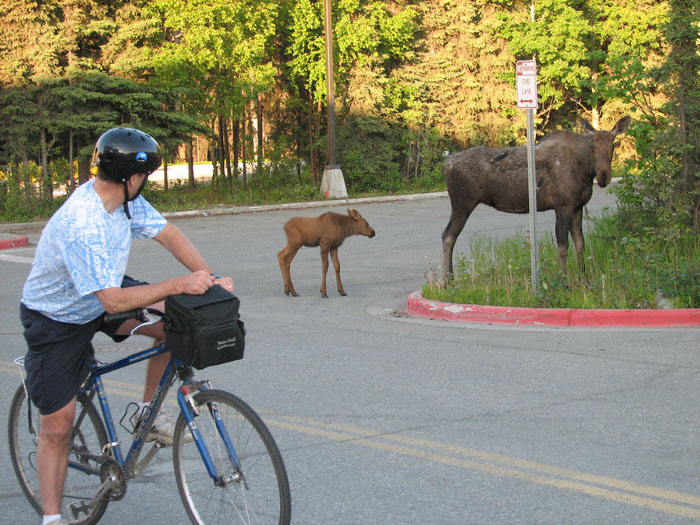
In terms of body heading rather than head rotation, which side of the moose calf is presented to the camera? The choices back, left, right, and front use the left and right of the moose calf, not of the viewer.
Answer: right

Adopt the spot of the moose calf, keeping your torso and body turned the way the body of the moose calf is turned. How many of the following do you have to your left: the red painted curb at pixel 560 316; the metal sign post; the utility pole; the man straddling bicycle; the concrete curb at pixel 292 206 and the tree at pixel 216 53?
3

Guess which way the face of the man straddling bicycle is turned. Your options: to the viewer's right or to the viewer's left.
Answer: to the viewer's right

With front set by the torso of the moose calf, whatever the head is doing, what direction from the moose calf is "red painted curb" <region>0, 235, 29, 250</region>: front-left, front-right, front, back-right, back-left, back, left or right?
back-left

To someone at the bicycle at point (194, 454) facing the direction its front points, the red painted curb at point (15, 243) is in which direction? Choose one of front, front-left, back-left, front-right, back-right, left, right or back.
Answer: back-left

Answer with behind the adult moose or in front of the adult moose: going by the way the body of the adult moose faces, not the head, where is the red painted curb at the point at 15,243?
behind

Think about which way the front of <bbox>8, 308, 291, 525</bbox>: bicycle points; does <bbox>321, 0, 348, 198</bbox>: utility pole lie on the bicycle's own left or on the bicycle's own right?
on the bicycle's own left

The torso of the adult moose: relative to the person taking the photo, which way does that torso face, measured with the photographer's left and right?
facing to the right of the viewer

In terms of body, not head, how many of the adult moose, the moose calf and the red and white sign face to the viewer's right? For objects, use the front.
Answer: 2

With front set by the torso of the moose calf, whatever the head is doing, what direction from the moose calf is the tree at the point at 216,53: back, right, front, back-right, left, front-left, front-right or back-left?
left

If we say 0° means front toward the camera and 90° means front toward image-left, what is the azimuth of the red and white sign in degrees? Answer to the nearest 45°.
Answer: approximately 0°

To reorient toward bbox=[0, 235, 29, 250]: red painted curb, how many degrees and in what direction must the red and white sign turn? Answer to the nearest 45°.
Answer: approximately 135° to its right
